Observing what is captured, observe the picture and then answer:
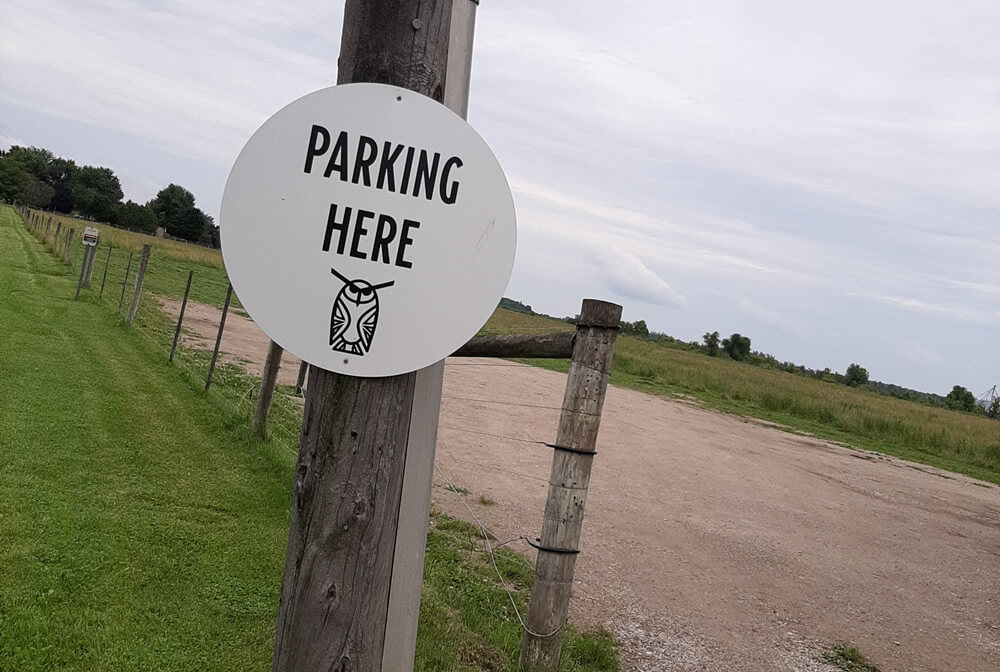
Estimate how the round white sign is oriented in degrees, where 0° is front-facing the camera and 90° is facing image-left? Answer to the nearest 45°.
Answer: approximately 0°

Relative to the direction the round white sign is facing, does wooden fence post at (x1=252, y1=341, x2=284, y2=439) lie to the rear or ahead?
to the rear

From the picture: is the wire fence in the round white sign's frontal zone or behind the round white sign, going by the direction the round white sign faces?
behind

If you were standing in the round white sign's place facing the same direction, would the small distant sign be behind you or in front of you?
behind

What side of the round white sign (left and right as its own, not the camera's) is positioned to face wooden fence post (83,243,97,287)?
back

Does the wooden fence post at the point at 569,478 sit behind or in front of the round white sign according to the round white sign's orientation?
behind

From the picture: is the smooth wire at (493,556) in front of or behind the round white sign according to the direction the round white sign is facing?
behind

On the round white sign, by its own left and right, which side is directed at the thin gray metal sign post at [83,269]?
back
